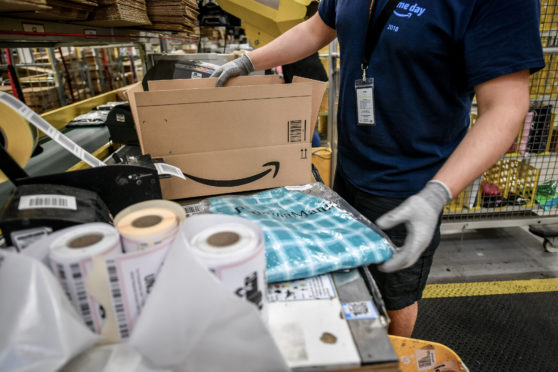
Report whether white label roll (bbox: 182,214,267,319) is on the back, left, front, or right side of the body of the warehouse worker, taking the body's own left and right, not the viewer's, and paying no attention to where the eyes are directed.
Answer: front

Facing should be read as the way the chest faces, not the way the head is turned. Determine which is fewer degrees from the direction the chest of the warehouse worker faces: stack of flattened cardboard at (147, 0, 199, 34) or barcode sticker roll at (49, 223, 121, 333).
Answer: the barcode sticker roll

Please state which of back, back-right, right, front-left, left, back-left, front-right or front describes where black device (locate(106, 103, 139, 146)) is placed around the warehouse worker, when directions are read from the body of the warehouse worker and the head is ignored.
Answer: front-right

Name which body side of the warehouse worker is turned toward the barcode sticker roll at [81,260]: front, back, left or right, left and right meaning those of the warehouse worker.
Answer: front

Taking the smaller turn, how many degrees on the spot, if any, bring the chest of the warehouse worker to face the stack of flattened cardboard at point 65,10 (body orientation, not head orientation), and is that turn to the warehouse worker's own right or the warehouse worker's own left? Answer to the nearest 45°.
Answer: approximately 45° to the warehouse worker's own right

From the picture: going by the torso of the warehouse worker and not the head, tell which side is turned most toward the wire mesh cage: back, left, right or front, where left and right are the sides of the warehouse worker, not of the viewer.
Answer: back

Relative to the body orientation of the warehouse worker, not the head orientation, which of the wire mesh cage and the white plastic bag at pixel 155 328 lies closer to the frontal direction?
the white plastic bag

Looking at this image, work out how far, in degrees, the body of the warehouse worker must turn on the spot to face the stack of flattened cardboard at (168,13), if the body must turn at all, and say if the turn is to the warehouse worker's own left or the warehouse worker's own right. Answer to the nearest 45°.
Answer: approximately 90° to the warehouse worker's own right

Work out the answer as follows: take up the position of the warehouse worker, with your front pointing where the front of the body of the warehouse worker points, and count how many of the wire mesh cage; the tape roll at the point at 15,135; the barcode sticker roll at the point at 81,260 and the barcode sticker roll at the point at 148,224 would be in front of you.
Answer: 3

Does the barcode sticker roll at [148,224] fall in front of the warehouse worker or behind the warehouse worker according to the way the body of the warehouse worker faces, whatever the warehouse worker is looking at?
in front

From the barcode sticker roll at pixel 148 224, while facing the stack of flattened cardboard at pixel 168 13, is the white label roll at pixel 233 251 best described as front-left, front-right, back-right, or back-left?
back-right

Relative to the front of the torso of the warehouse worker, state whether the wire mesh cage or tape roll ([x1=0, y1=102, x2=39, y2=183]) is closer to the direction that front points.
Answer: the tape roll

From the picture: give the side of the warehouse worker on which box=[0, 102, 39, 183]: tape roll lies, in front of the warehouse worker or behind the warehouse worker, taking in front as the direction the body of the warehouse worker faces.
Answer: in front

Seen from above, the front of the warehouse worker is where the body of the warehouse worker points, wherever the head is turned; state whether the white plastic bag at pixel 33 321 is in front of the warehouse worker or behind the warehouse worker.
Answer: in front

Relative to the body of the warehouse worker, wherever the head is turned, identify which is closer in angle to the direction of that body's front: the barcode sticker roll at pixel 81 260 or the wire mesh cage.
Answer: the barcode sticker roll
